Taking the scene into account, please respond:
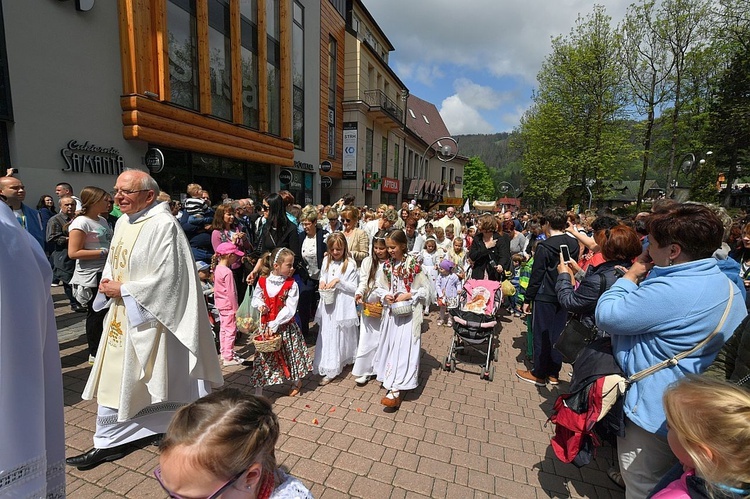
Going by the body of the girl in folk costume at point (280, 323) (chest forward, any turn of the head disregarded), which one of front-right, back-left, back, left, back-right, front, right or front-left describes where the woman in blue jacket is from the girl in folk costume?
front-left

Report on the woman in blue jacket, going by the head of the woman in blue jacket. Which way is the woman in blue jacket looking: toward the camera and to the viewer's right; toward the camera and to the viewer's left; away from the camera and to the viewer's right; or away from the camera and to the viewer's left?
away from the camera and to the viewer's left

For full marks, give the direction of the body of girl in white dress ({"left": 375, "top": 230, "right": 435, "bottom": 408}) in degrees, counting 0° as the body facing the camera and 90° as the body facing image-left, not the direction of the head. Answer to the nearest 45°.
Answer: approximately 45°

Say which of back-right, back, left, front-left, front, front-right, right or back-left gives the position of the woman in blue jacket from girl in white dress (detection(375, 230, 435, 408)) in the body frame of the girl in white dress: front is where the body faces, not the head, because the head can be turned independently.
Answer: left

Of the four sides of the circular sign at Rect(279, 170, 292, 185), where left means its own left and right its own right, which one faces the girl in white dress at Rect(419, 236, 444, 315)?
front

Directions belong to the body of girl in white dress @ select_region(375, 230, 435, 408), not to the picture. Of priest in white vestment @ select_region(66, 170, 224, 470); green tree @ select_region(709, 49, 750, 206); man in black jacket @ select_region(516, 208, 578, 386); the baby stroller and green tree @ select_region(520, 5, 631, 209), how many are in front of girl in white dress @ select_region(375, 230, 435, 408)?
1

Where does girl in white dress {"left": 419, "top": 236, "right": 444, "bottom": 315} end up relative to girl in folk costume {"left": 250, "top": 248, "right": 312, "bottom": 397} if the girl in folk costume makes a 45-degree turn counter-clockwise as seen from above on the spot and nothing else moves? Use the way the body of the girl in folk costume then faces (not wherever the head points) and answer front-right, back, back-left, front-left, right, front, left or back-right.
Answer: left

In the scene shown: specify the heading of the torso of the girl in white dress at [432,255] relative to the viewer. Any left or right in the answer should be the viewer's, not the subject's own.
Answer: facing the viewer

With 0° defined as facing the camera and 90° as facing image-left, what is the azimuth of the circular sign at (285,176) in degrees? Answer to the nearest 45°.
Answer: approximately 0°

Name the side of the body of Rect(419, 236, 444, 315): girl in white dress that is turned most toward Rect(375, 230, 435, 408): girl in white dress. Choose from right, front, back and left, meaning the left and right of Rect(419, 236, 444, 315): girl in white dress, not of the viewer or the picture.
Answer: front

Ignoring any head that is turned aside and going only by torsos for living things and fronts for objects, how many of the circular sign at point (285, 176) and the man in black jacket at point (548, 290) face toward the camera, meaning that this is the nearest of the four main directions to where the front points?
1

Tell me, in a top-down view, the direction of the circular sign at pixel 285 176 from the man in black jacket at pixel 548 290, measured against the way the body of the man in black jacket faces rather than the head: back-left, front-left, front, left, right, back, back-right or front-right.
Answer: front

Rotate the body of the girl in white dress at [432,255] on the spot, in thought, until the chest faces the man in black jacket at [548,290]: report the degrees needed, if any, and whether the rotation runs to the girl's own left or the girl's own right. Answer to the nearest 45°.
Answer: approximately 45° to the girl's own left
